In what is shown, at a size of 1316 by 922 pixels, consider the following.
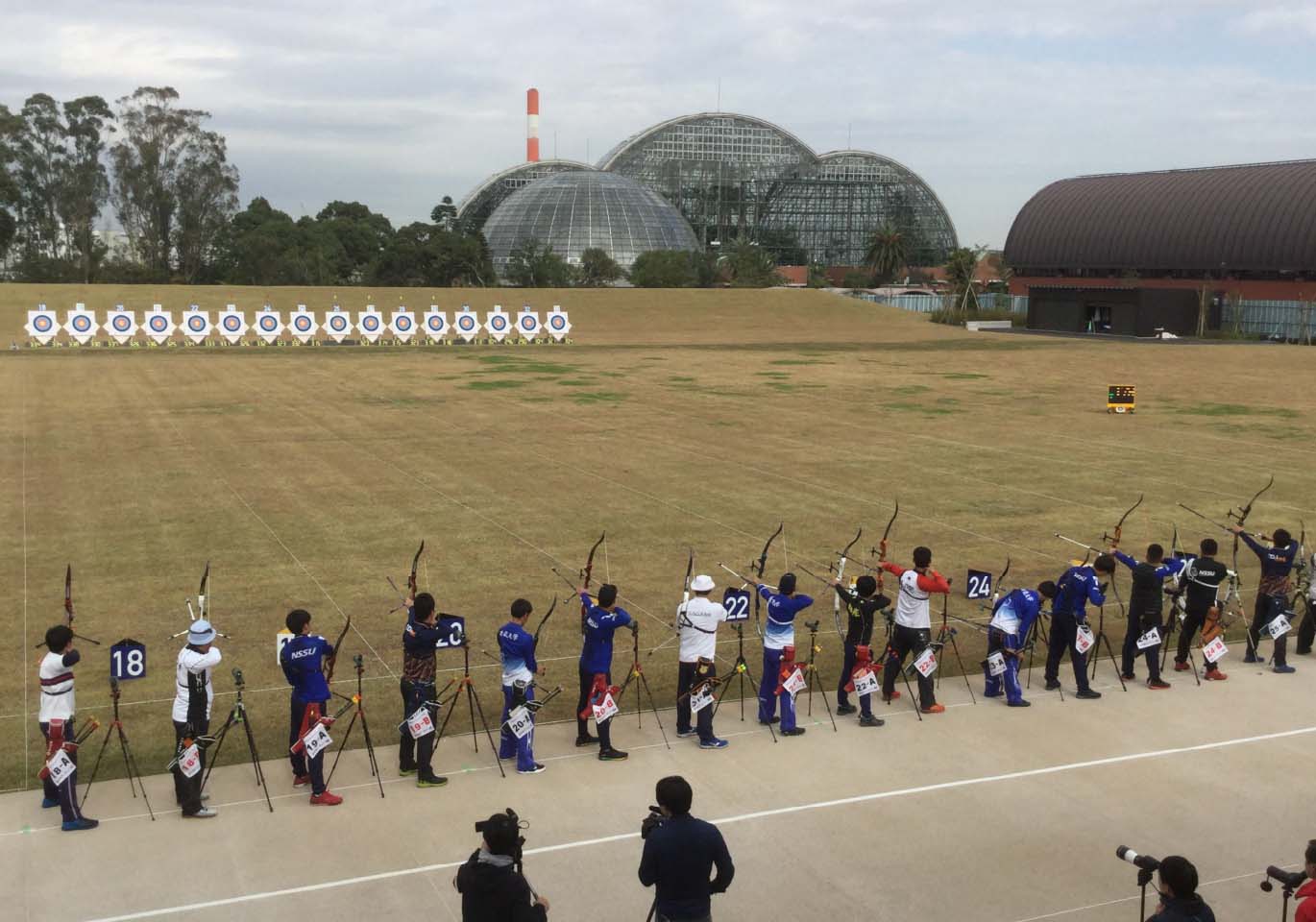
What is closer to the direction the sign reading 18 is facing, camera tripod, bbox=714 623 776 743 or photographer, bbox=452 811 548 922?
the photographer

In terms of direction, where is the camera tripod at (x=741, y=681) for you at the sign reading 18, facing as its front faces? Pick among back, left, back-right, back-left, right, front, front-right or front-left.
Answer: left

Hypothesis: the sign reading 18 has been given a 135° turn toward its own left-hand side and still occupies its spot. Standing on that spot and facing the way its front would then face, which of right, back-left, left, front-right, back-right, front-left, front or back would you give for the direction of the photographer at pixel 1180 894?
right

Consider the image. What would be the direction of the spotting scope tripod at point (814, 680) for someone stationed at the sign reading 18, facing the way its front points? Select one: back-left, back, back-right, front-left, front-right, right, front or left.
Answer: left

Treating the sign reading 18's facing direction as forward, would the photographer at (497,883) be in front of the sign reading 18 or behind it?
in front

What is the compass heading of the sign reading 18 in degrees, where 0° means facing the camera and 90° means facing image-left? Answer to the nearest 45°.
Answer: approximately 0°

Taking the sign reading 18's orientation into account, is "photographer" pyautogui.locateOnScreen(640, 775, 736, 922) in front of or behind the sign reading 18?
in front

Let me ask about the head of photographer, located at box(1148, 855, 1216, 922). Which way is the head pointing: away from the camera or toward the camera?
away from the camera
